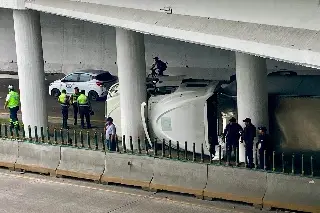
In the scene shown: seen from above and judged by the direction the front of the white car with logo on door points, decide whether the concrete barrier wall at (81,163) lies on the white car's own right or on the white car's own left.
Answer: on the white car's own left

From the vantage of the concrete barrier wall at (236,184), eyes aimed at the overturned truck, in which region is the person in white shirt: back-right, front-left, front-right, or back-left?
front-left

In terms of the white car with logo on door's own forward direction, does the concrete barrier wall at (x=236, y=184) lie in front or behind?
behind

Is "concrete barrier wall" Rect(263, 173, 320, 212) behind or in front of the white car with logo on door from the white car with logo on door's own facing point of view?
behind

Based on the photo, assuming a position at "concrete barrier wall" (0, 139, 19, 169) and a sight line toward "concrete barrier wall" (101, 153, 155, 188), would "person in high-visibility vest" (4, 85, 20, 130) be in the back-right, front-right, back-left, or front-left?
back-left

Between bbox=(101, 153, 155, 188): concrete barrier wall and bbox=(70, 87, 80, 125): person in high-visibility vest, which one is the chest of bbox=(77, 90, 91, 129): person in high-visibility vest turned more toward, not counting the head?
the person in high-visibility vest

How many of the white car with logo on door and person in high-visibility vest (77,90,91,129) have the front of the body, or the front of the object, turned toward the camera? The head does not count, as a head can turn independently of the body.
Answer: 0
